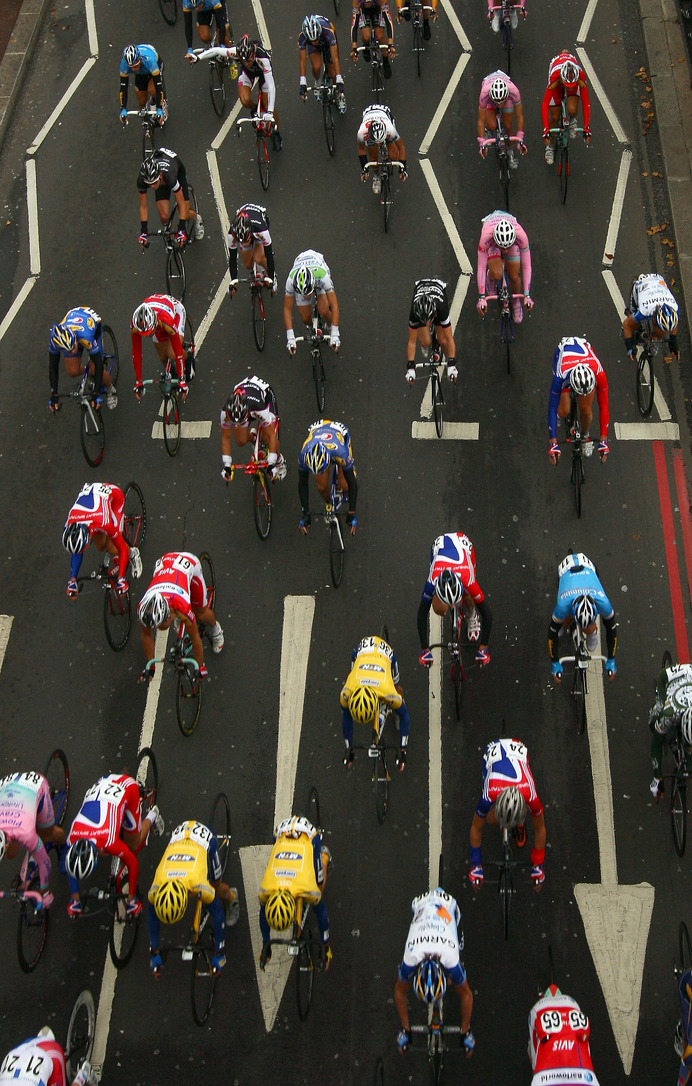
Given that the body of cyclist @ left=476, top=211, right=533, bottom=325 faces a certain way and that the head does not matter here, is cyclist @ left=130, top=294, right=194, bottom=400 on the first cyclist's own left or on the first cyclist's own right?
on the first cyclist's own right

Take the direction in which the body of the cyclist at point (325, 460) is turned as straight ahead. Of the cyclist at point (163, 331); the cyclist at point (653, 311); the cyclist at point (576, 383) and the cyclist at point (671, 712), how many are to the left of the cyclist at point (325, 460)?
3

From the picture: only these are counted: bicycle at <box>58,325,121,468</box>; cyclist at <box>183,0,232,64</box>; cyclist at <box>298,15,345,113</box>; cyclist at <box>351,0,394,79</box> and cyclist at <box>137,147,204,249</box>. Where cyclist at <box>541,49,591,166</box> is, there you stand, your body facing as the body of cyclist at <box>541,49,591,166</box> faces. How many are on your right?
5
